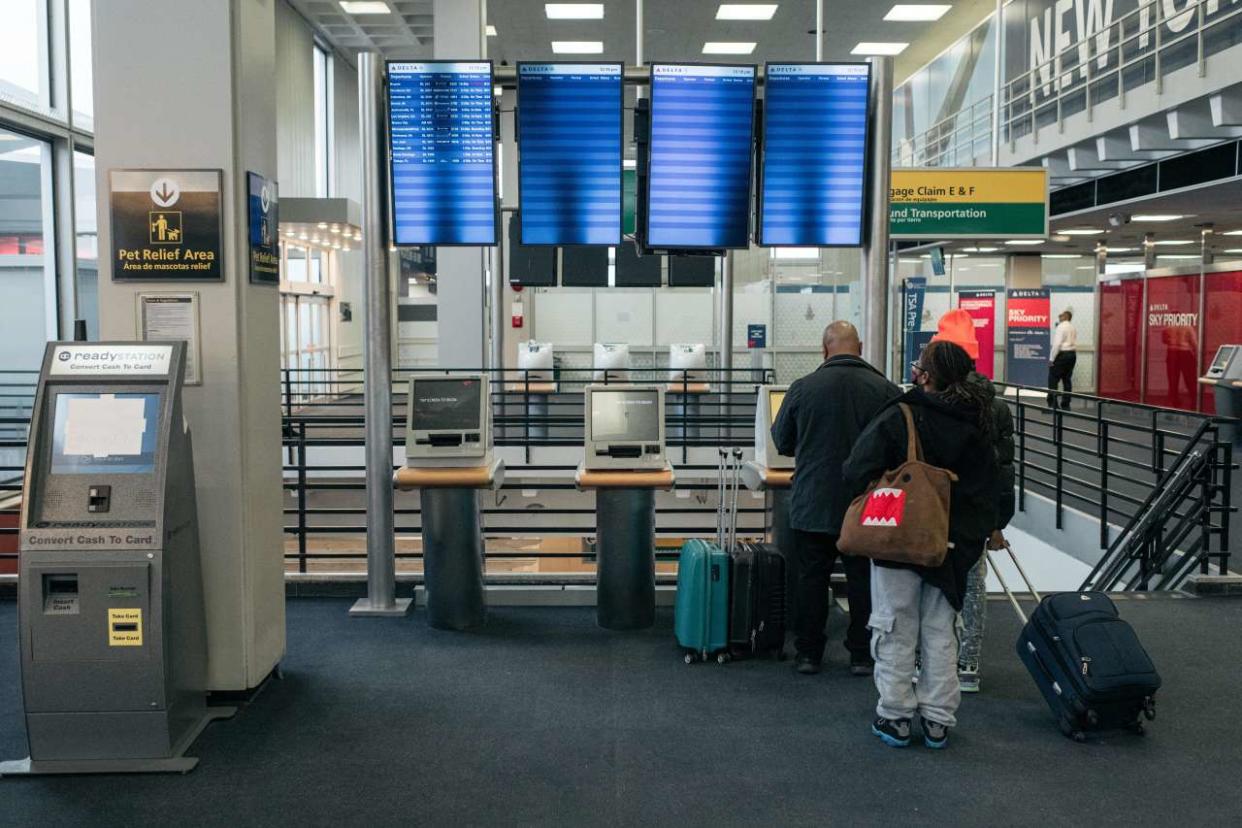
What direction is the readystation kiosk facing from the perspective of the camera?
toward the camera

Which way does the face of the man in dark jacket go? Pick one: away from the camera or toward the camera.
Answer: away from the camera

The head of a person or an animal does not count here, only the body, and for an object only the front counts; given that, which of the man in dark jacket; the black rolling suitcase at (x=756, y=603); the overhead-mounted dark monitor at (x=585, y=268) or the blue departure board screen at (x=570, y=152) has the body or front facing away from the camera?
the man in dark jacket

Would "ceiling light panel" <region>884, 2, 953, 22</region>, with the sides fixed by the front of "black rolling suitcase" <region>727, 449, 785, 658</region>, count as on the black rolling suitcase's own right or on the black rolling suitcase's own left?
on the black rolling suitcase's own left

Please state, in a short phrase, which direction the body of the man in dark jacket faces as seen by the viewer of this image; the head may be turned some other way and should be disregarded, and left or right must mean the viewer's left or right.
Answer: facing away from the viewer

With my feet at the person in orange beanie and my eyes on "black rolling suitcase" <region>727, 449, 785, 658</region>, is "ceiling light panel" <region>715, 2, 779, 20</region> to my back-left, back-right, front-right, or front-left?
front-right

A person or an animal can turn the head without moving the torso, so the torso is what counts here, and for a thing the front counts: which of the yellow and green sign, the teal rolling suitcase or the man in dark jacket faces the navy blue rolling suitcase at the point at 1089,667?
the yellow and green sign

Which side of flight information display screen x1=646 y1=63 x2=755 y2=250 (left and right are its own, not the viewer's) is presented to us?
front

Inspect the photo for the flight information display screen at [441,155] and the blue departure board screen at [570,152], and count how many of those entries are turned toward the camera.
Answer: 2

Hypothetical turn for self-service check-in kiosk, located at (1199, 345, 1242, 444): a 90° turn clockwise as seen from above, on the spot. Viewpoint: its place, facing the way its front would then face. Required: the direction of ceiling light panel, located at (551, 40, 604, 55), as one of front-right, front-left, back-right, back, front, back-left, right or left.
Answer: front-left

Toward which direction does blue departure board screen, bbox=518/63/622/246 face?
toward the camera
